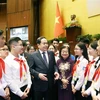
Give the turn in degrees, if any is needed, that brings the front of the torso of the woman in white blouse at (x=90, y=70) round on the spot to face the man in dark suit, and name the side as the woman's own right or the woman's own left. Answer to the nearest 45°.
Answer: approximately 45° to the woman's own right

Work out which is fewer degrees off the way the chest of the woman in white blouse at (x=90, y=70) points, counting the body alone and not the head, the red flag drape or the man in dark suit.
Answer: the man in dark suit

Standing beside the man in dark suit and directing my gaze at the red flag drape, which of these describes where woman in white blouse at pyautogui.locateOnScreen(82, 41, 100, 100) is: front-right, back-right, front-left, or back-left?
back-right

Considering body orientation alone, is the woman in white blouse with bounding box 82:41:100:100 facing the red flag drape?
no

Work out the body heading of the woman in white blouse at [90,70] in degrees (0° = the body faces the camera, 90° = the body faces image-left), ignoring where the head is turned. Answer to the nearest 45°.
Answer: approximately 90°
